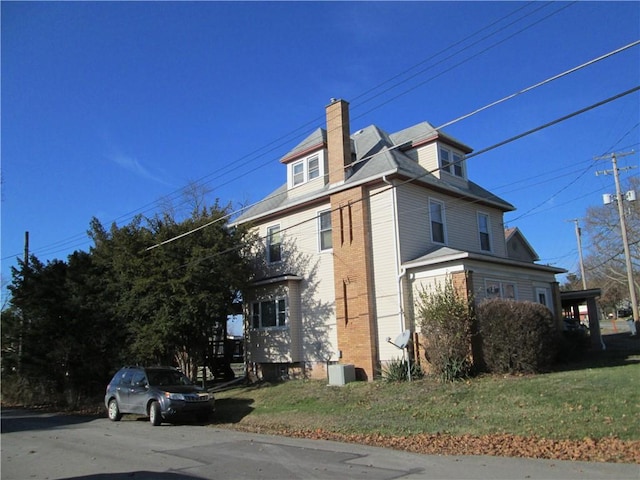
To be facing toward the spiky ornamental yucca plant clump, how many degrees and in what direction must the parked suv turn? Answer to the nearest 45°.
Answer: approximately 45° to its left

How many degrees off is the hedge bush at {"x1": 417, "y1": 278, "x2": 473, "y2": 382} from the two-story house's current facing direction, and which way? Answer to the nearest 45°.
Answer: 0° — it already faces it

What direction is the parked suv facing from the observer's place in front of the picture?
facing the viewer and to the right of the viewer

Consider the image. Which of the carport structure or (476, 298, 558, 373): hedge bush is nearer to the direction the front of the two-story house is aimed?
the hedge bush

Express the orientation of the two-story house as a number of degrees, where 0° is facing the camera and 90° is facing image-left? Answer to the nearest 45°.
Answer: approximately 315°

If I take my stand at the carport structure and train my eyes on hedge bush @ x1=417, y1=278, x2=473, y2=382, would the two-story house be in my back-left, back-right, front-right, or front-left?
front-right

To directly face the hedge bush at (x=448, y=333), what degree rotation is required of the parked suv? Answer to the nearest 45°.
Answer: approximately 45° to its left

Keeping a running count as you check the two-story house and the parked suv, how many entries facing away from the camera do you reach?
0

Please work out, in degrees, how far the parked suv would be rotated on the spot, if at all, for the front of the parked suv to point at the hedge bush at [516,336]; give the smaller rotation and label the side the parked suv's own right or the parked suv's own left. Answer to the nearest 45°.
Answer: approximately 45° to the parked suv's own left

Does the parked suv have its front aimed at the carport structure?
no

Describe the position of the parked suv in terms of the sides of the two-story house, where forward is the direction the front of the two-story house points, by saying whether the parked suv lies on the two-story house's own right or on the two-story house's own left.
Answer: on the two-story house's own right

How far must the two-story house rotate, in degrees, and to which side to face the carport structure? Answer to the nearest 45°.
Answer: approximately 90° to its left
